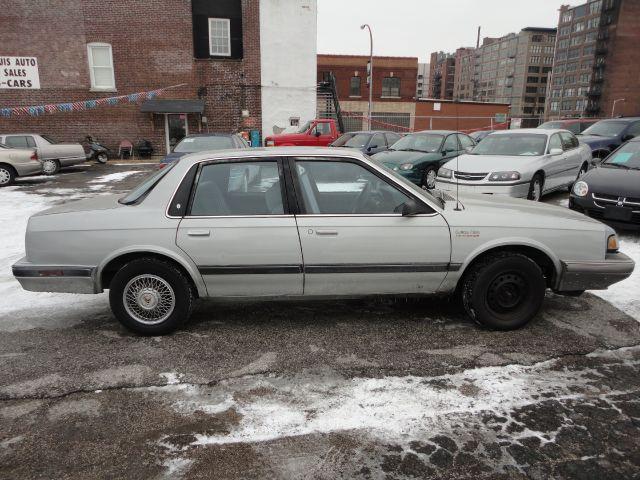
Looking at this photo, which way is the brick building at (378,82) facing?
toward the camera

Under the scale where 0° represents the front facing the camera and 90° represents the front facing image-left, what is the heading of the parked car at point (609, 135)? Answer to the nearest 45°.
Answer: approximately 45°

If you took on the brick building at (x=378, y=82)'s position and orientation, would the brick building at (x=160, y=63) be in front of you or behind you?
in front

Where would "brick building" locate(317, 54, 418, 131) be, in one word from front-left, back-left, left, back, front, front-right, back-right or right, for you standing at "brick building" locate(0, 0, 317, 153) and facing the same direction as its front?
back-left

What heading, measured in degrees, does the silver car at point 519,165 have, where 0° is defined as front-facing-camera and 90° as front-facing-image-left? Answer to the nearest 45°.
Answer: approximately 45°

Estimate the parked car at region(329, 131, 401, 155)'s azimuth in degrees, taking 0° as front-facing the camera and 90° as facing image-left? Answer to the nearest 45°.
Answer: approximately 45°

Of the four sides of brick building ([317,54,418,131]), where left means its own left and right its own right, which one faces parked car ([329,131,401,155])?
front

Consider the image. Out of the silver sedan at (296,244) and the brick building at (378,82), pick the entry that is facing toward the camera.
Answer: the brick building

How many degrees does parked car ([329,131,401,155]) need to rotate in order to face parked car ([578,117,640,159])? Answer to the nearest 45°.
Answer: approximately 135° to its left

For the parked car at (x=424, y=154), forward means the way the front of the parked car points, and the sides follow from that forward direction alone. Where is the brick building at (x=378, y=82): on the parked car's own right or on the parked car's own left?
on the parked car's own right

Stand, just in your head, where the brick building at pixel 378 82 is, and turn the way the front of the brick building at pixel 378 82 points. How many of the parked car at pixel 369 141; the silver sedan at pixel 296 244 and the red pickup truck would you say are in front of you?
3

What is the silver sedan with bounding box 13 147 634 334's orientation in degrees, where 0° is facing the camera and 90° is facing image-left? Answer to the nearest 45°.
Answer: approximately 270°

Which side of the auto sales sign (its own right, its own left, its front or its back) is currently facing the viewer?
front

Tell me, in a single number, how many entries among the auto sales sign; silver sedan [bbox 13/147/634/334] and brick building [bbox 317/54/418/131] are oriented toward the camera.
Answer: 2

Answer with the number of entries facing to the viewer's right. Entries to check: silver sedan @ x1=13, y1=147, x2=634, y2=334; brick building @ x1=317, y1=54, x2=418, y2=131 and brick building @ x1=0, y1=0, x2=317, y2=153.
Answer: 1

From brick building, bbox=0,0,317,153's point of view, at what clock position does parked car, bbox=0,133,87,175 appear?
The parked car is roughly at 1 o'clock from the brick building.

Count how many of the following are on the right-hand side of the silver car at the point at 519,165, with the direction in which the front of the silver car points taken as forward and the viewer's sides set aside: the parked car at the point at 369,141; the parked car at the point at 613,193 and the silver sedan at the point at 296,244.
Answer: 1

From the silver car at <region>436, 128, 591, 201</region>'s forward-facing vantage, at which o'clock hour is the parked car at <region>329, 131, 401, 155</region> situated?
The parked car is roughly at 3 o'clock from the silver car.

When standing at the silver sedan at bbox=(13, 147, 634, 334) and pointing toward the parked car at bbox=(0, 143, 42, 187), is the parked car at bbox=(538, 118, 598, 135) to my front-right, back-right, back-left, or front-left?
front-right

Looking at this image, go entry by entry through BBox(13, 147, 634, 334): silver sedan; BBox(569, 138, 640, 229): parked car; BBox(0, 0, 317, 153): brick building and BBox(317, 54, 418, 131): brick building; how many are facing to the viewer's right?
1
